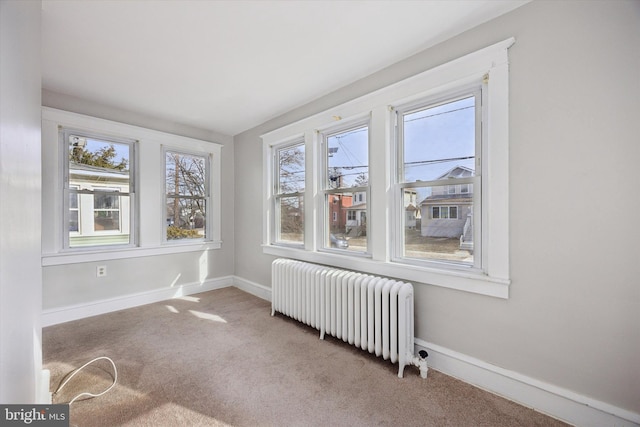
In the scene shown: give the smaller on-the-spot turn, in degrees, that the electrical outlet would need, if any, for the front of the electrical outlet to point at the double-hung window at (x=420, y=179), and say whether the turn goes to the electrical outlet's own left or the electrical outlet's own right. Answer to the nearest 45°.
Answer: approximately 45° to the electrical outlet's own left

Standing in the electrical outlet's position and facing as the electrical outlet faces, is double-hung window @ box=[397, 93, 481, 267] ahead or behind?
ahead

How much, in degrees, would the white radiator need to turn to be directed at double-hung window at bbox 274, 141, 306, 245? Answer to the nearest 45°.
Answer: approximately 90° to its right

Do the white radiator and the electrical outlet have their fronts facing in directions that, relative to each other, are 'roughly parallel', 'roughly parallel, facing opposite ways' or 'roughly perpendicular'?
roughly perpendicular

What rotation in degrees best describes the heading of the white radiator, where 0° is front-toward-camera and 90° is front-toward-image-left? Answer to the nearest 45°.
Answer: approximately 45°

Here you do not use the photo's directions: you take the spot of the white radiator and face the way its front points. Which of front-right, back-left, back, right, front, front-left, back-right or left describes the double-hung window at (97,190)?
front-right
